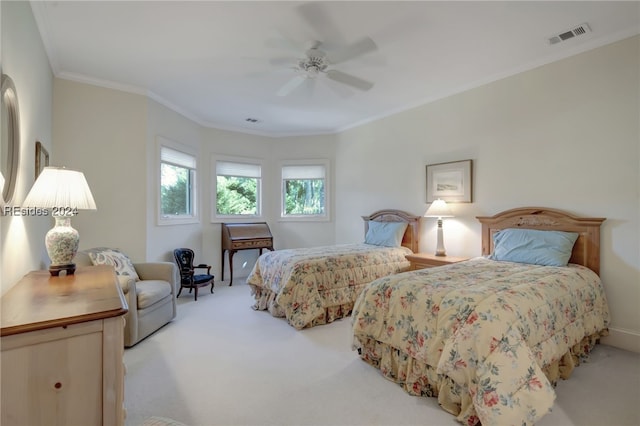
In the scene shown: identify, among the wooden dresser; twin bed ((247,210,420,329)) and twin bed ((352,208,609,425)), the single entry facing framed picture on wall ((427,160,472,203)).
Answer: the wooden dresser

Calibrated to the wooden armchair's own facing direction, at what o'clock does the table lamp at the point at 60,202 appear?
The table lamp is roughly at 2 o'clock from the wooden armchair.

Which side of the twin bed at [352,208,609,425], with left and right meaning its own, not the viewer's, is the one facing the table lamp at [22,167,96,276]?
front

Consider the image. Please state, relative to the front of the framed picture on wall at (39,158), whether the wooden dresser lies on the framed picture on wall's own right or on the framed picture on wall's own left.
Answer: on the framed picture on wall's own right

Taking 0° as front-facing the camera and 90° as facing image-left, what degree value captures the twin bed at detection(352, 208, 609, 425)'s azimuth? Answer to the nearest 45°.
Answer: approximately 45°

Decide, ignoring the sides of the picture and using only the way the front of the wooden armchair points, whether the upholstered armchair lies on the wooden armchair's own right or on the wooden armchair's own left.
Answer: on the wooden armchair's own right

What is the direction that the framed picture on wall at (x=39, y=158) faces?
to the viewer's right

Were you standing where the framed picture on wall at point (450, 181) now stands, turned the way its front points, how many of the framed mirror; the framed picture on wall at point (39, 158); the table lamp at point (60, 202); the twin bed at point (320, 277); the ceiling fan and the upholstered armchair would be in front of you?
6

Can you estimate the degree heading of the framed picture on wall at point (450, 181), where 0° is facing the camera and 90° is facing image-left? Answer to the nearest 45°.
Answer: approximately 45°

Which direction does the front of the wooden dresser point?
to the viewer's right

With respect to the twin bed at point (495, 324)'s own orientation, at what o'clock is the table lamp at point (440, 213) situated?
The table lamp is roughly at 4 o'clock from the twin bed.

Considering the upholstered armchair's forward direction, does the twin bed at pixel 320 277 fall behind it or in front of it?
in front

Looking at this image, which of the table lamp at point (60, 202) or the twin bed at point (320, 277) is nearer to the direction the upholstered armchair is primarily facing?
the twin bed

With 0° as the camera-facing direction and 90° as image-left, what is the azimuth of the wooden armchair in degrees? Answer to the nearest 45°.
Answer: approximately 315°
